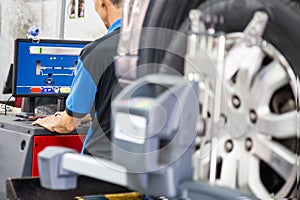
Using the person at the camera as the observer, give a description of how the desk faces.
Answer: facing the viewer and to the right of the viewer

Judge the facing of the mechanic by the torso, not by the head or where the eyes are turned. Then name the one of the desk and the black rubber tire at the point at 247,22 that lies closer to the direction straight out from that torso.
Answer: the desk

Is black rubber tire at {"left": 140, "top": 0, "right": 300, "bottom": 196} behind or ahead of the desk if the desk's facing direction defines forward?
ahead

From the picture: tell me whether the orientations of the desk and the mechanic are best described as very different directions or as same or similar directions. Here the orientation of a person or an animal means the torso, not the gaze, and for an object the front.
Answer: very different directions

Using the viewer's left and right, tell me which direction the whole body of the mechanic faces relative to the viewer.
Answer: facing away from the viewer and to the left of the viewer
